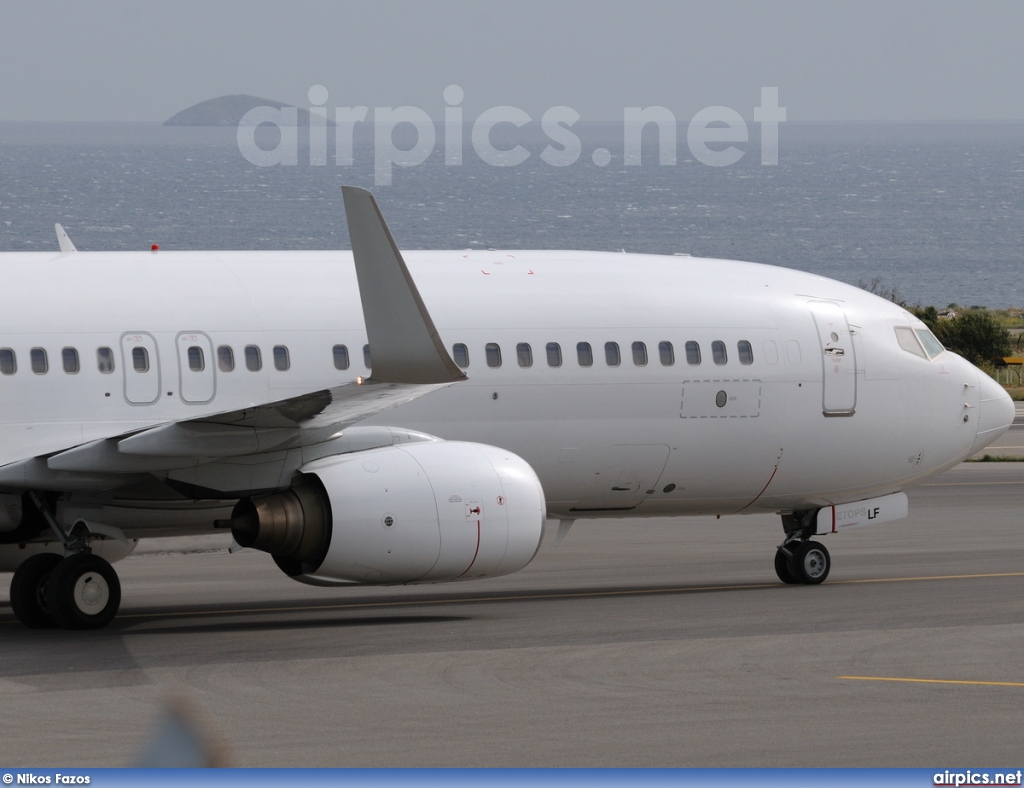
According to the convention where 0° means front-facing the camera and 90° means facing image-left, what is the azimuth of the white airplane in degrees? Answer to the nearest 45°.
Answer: approximately 225°
